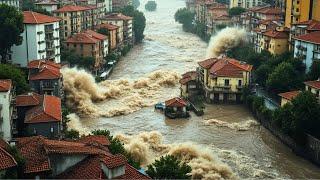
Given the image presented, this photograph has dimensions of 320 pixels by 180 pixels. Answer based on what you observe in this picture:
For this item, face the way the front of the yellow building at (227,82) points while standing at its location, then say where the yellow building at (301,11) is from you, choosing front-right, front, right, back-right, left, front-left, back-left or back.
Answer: back-left

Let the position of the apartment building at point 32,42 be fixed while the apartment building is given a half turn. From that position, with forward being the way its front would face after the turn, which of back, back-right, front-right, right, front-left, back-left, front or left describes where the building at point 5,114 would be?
back-left

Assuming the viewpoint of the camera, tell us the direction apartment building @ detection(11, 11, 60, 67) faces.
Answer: facing the viewer and to the right of the viewer

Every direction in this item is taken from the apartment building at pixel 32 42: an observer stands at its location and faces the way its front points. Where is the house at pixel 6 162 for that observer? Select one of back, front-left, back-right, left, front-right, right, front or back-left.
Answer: front-right

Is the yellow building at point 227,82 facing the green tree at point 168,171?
yes

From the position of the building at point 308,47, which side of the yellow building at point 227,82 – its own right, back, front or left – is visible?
left

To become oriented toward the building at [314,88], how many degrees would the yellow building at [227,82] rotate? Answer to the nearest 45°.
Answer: approximately 45° to its left

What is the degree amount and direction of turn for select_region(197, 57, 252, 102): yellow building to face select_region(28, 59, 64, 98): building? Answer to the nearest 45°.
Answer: approximately 45° to its right

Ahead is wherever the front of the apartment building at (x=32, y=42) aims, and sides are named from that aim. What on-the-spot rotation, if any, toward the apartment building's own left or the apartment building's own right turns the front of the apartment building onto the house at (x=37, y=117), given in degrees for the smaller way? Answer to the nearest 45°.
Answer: approximately 45° to the apartment building's own right

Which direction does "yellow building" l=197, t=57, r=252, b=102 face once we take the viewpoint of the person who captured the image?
facing the viewer

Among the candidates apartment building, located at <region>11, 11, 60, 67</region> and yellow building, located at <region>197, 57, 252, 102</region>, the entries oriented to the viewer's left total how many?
0

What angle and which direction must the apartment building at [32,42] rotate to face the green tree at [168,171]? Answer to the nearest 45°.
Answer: approximately 45° to its right

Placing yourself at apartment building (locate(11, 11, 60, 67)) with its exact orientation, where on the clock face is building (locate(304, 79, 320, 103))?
The building is roughly at 12 o'clock from the apartment building.

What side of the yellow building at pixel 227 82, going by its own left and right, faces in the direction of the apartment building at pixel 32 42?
right

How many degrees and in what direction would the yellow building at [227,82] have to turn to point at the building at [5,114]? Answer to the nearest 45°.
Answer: approximately 45° to its right
